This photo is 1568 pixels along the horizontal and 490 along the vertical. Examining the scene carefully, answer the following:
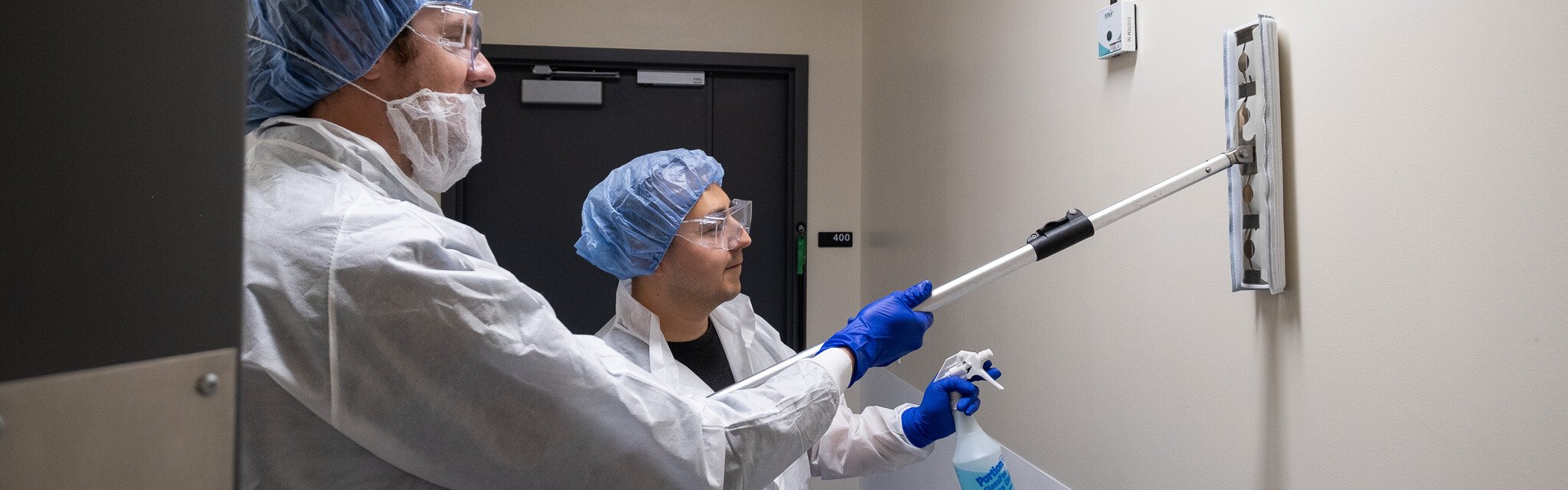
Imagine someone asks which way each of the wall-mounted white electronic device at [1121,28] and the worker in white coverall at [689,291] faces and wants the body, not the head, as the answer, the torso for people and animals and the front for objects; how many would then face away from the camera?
0

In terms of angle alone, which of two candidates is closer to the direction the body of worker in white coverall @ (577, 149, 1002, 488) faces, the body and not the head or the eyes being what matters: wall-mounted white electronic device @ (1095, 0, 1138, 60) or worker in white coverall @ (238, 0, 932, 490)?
the wall-mounted white electronic device

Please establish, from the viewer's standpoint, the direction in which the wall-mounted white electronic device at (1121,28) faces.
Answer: facing the viewer and to the left of the viewer

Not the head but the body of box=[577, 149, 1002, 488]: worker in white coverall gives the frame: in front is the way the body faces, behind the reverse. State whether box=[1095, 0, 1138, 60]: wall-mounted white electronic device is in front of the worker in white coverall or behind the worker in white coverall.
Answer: in front

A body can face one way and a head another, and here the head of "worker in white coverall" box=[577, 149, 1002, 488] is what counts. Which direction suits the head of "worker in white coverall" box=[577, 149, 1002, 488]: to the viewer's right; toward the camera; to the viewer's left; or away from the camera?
to the viewer's right

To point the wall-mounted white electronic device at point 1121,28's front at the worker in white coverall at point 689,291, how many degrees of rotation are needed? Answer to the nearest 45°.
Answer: approximately 45° to its right

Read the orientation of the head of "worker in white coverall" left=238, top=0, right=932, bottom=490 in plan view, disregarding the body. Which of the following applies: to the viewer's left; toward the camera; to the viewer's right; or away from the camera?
to the viewer's right

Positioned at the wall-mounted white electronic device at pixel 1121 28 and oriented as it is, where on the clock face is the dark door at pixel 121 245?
The dark door is roughly at 11 o'clock from the wall-mounted white electronic device.

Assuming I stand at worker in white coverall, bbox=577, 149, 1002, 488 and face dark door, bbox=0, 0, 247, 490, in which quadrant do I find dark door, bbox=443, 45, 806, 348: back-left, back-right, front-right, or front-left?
back-right

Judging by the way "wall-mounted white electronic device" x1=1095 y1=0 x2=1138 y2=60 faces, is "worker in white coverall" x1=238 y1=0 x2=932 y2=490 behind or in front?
in front
